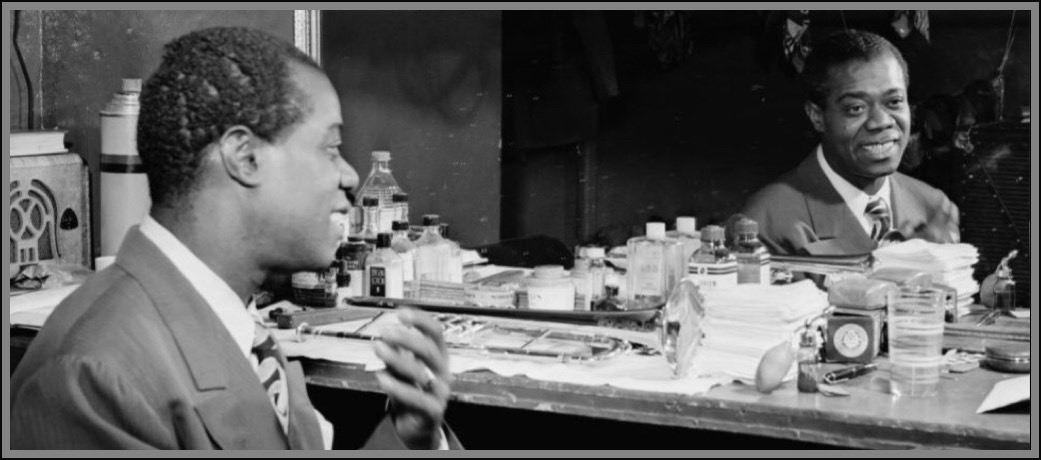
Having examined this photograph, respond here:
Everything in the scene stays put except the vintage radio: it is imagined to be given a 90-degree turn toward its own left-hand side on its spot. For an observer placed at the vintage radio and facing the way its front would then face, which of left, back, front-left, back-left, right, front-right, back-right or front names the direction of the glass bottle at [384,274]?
front-right

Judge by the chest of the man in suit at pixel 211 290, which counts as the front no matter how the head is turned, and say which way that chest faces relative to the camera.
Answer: to the viewer's right

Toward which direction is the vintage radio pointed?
toward the camera

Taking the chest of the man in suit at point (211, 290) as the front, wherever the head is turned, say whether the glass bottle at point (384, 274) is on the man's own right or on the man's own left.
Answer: on the man's own left

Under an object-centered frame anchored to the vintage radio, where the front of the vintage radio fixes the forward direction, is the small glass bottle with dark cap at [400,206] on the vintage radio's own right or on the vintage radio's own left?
on the vintage radio's own left

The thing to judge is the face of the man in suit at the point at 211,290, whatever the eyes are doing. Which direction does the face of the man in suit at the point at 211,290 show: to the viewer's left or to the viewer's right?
to the viewer's right

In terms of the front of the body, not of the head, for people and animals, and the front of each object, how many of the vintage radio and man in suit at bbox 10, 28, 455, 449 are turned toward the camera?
1

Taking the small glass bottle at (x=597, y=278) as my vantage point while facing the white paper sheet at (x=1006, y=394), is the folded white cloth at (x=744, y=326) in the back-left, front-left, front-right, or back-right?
front-right

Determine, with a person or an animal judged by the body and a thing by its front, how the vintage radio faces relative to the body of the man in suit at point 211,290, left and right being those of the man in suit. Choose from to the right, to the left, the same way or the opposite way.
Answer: to the right

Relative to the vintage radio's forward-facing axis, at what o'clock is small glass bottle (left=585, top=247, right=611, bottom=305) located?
The small glass bottle is roughly at 10 o'clock from the vintage radio.
